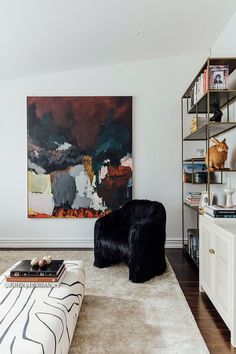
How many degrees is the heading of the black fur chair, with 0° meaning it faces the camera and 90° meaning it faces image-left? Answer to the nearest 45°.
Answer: approximately 45°

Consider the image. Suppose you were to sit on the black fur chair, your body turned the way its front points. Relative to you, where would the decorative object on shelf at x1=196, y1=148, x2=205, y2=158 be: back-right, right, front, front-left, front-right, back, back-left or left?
back

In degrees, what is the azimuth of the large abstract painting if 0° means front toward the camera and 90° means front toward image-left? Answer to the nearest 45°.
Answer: approximately 0°

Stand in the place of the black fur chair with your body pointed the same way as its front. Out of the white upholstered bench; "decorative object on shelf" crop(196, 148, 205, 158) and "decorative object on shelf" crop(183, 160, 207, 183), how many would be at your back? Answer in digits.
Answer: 2

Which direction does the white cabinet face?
to the viewer's left

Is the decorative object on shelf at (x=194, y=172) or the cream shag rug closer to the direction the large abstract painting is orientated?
the cream shag rug

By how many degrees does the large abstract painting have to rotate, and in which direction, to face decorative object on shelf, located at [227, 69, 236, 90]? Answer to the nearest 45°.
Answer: approximately 45° to its left
